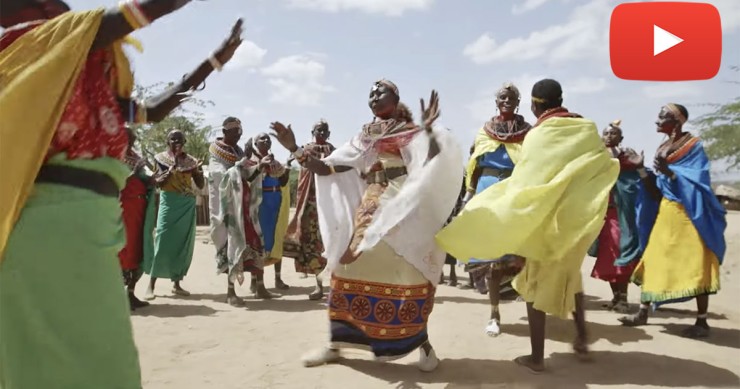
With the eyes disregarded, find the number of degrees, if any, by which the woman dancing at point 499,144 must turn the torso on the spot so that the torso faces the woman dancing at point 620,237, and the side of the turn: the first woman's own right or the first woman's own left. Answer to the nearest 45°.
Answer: approximately 135° to the first woman's own left

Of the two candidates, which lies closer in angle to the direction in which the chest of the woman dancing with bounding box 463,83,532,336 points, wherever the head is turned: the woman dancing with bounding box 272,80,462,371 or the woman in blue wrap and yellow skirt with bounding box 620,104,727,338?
the woman dancing

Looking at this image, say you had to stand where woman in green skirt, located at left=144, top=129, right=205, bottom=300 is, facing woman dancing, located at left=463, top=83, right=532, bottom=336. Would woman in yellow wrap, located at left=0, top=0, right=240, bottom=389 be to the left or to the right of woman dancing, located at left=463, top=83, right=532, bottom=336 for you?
right

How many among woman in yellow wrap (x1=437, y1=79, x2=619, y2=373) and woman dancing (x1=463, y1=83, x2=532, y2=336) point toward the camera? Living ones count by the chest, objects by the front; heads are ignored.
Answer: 1

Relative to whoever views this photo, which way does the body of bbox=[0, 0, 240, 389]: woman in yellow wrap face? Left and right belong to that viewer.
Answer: facing to the right of the viewer

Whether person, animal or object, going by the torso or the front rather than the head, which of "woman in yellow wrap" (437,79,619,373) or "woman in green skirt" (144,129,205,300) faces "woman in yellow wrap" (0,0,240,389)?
the woman in green skirt

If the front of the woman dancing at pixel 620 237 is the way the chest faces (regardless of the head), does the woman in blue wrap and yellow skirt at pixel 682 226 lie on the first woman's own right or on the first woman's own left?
on the first woman's own left

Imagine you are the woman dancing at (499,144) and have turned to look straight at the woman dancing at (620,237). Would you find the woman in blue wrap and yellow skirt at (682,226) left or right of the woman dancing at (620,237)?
right

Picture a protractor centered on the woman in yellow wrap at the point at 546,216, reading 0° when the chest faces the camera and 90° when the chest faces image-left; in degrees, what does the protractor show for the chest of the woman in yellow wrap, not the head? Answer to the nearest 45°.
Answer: approximately 135°

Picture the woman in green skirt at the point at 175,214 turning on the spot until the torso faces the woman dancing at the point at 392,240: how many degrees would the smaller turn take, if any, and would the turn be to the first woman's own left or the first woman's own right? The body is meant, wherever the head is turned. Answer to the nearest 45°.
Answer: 0° — they already face them
